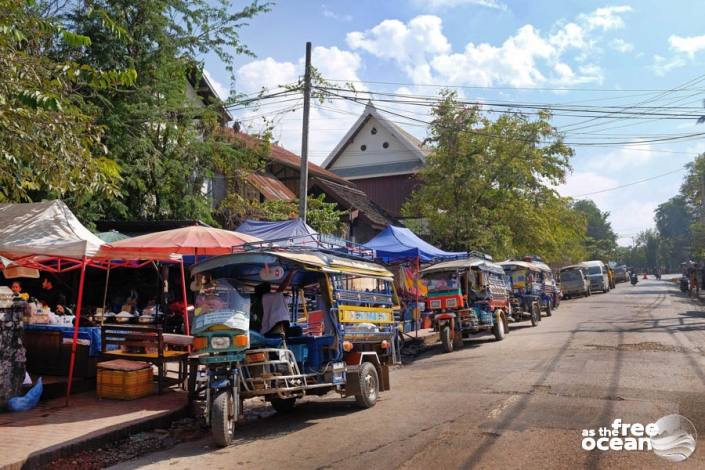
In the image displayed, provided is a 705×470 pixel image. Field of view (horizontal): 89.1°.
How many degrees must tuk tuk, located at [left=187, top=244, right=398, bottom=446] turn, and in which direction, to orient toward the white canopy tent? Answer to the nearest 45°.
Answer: approximately 45° to its right

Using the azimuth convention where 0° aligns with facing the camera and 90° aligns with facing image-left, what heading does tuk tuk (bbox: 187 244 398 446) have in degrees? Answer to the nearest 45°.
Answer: approximately 45°

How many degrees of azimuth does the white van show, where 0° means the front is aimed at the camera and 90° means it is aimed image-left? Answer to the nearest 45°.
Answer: approximately 45°

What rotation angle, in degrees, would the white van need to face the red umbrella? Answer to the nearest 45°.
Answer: approximately 45° to its left

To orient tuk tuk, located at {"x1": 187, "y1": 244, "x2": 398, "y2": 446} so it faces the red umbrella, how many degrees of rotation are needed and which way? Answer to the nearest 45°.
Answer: approximately 90° to its right

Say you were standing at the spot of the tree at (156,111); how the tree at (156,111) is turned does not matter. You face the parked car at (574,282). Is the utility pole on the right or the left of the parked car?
right

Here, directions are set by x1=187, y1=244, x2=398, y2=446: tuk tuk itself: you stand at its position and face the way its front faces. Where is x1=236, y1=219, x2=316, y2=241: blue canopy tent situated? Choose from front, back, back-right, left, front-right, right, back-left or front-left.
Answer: back-right
